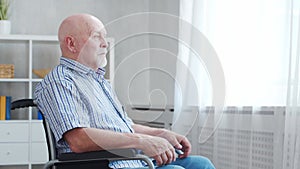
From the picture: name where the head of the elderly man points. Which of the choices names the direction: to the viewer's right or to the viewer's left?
to the viewer's right

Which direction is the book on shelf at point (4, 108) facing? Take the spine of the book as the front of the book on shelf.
toward the camera

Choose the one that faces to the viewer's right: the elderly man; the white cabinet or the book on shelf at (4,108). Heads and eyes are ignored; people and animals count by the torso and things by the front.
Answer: the elderly man

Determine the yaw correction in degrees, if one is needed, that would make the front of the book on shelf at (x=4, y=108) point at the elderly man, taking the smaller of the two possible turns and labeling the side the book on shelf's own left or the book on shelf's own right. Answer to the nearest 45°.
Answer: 0° — it already faces them

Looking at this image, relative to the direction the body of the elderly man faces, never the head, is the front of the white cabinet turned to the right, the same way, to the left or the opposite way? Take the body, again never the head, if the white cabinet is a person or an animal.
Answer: to the right

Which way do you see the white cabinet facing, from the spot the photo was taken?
facing the viewer

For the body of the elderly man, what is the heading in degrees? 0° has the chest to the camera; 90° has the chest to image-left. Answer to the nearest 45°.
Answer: approximately 270°

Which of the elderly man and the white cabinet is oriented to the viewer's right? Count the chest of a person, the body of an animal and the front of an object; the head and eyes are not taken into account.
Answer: the elderly man
